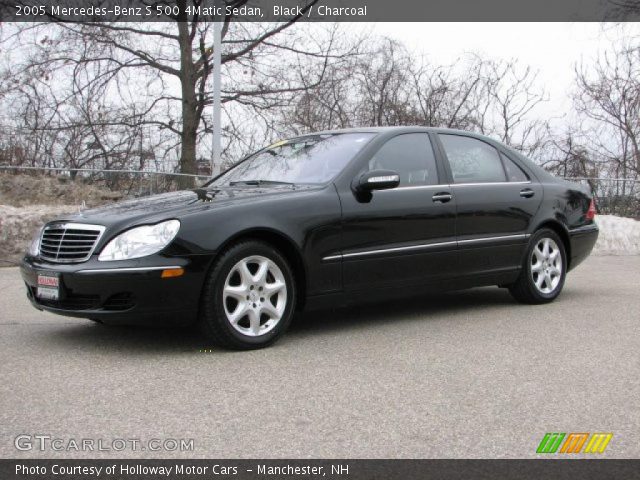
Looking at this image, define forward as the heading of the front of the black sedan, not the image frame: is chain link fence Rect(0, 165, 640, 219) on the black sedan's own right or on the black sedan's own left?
on the black sedan's own right

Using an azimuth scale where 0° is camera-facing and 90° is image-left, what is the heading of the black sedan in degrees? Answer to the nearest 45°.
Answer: approximately 45°

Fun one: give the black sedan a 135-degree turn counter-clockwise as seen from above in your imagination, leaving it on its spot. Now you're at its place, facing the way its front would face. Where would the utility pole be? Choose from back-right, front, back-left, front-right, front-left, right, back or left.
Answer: left
